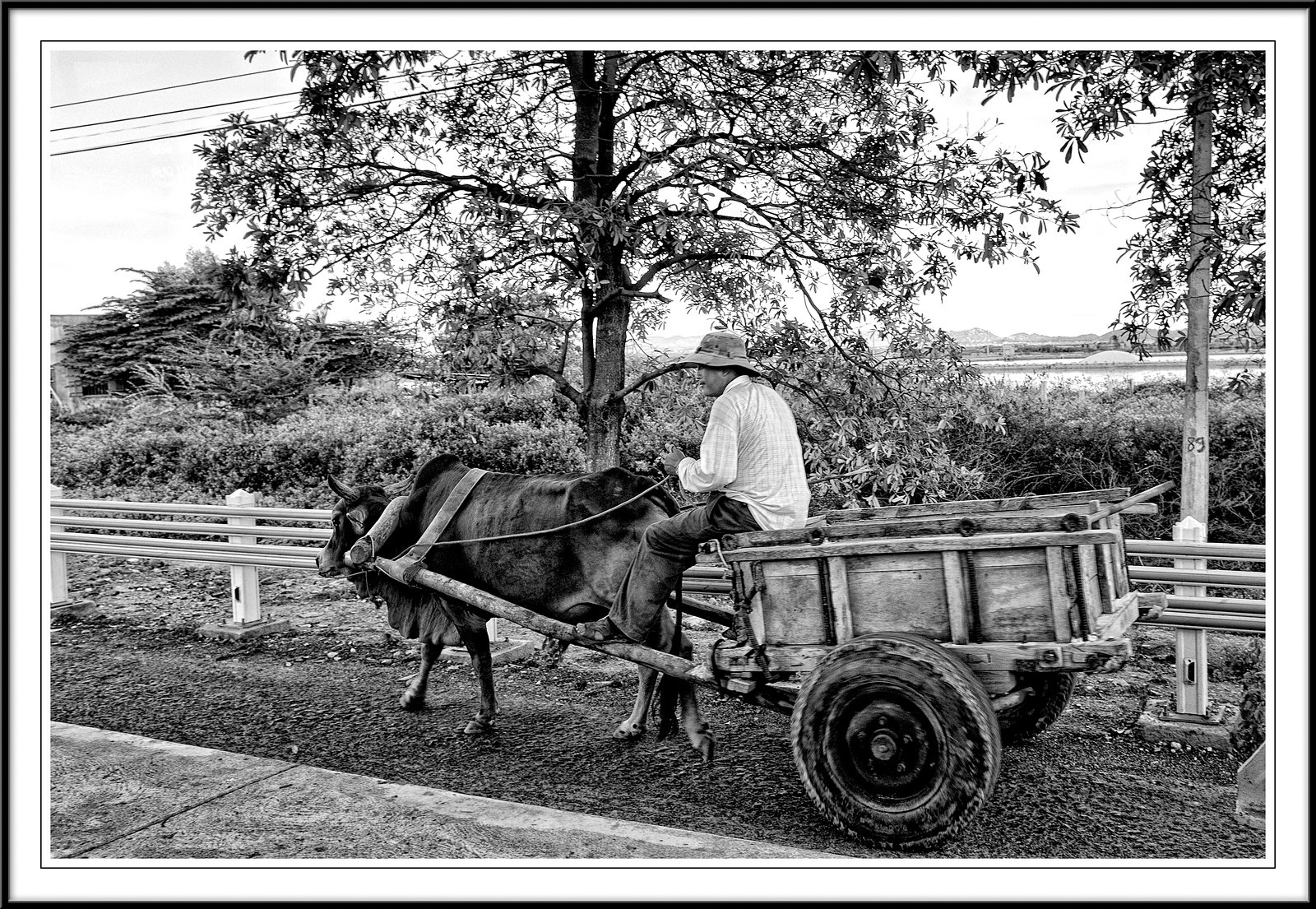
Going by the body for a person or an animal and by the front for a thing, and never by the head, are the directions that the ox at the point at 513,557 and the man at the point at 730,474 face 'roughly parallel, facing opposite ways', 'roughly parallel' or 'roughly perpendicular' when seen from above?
roughly parallel

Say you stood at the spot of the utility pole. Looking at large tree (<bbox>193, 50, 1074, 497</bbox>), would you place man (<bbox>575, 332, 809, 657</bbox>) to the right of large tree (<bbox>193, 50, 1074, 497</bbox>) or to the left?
left

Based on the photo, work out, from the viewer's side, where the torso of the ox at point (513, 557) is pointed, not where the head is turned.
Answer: to the viewer's left

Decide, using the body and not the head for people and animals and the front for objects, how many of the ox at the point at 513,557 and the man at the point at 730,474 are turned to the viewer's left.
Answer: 2

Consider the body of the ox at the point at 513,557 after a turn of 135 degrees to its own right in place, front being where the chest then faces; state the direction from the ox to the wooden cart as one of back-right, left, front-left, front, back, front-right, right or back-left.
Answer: right

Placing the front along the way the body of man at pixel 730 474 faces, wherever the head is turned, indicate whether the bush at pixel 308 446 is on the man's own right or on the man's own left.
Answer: on the man's own right

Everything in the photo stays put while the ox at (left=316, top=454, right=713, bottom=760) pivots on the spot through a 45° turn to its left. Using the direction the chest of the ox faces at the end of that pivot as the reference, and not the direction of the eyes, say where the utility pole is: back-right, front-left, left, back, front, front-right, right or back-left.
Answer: back-left

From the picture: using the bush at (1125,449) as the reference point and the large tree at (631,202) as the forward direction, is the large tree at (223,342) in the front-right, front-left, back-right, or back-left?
front-right

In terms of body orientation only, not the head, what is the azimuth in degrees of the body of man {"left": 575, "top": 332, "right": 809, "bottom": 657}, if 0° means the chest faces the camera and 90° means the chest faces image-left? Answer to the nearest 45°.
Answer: approximately 90°

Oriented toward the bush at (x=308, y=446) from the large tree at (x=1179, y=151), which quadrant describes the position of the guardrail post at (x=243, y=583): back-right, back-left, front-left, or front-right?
front-left

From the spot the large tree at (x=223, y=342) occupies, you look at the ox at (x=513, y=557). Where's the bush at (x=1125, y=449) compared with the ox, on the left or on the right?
left

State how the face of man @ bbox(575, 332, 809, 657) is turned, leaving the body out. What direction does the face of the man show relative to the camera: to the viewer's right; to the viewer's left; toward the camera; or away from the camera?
to the viewer's left
